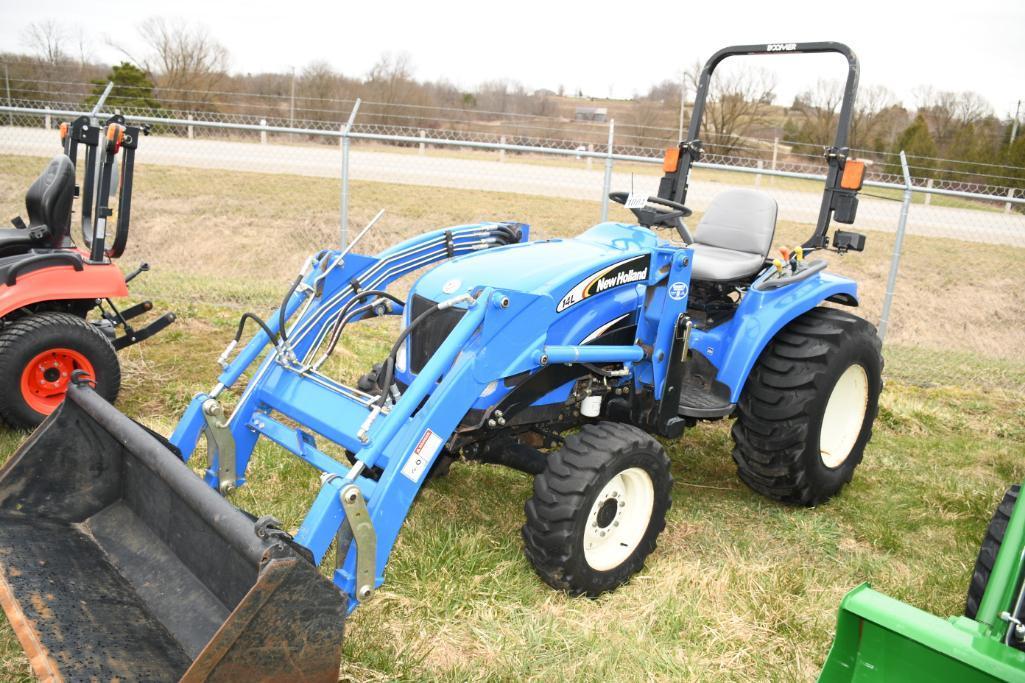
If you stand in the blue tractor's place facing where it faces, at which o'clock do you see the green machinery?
The green machinery is roughly at 9 o'clock from the blue tractor.

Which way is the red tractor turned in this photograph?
to the viewer's left

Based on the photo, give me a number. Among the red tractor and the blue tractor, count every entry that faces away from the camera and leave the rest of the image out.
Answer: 0

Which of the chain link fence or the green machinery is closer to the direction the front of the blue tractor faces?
the green machinery

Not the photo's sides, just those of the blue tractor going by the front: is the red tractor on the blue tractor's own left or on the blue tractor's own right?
on the blue tractor's own right

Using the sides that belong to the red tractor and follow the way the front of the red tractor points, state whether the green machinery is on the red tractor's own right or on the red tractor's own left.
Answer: on the red tractor's own left

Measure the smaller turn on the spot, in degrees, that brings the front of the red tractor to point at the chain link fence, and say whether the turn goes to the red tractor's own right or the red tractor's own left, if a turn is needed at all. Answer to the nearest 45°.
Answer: approximately 135° to the red tractor's own right

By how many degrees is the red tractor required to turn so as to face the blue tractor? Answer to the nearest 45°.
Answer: approximately 135° to its left

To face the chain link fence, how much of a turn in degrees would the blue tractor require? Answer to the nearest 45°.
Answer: approximately 135° to its right

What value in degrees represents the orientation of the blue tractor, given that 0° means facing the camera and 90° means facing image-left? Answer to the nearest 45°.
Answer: approximately 45°
